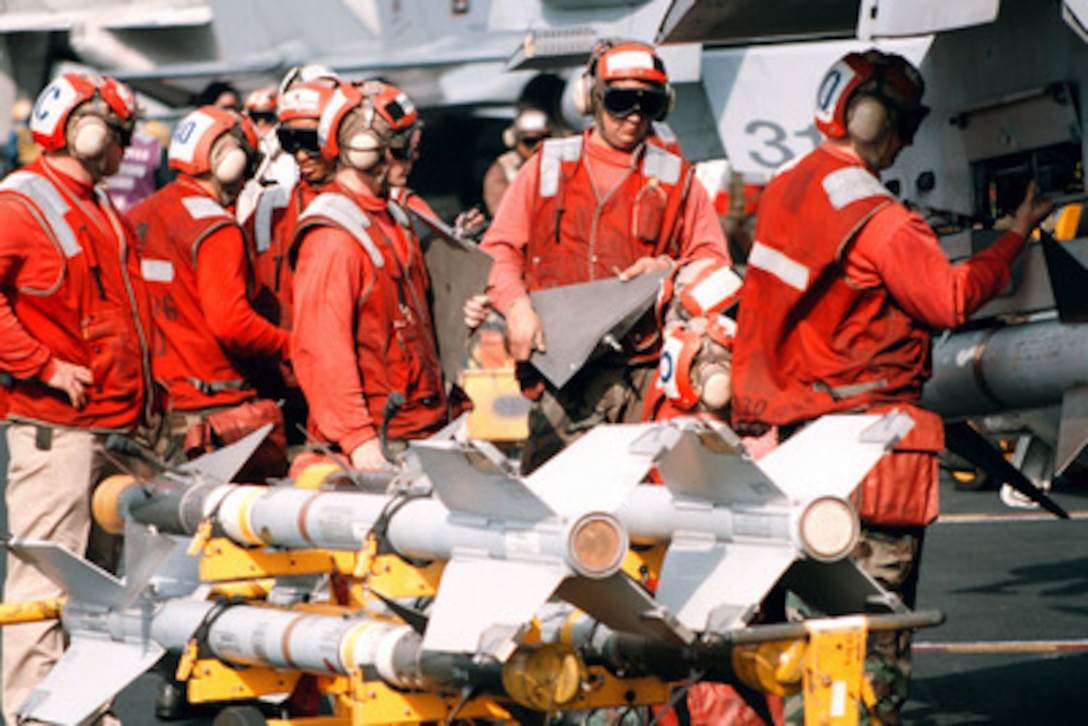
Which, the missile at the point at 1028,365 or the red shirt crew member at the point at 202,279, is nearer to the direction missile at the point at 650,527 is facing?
the red shirt crew member

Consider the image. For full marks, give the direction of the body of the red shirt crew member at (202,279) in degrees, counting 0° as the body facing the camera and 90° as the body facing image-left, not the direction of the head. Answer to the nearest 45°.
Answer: approximately 225°

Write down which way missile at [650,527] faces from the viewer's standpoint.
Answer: facing away from the viewer and to the left of the viewer

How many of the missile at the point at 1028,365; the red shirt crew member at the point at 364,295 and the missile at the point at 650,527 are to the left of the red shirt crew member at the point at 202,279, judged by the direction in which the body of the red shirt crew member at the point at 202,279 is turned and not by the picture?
0

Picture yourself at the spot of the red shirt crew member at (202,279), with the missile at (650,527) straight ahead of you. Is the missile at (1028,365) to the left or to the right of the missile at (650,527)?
left

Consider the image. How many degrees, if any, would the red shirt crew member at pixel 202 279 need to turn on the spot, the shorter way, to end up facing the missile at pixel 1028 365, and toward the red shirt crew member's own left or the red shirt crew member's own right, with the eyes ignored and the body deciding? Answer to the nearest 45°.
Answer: approximately 90° to the red shirt crew member's own right

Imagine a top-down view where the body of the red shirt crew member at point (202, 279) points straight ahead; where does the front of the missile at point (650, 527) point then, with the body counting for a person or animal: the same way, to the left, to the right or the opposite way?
to the left

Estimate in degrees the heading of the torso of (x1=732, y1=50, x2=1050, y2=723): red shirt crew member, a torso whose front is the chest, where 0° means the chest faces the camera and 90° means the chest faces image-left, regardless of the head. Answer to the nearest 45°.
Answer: approximately 225°

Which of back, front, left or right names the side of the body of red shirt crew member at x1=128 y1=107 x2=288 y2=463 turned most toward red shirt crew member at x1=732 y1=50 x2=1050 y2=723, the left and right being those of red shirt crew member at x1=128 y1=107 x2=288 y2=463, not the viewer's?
right

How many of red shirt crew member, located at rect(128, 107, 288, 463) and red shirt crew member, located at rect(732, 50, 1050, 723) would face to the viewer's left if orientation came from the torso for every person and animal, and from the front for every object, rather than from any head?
0

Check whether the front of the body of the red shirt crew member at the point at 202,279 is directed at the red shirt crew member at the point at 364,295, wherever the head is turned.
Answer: no
